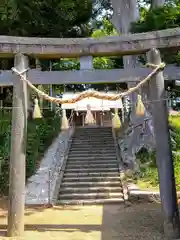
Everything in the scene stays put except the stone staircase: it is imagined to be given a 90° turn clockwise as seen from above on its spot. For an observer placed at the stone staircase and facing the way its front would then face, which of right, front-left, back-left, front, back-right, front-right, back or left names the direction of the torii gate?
left

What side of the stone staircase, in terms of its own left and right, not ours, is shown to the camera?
front
